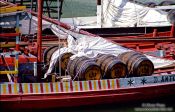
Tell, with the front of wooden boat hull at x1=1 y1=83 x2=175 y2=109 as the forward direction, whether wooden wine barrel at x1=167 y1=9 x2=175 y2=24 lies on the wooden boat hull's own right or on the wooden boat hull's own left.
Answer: on the wooden boat hull's own left

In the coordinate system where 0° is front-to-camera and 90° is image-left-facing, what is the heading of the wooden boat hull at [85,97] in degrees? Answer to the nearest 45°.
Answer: approximately 270°
